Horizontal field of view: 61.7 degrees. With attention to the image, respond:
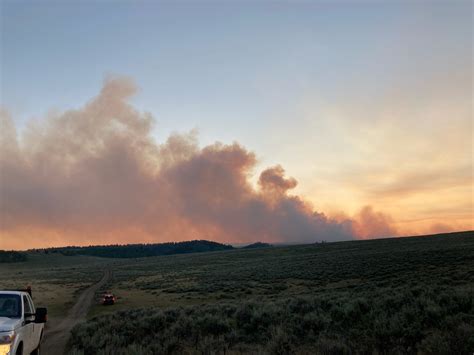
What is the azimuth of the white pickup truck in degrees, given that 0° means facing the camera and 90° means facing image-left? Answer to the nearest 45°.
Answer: approximately 45°
